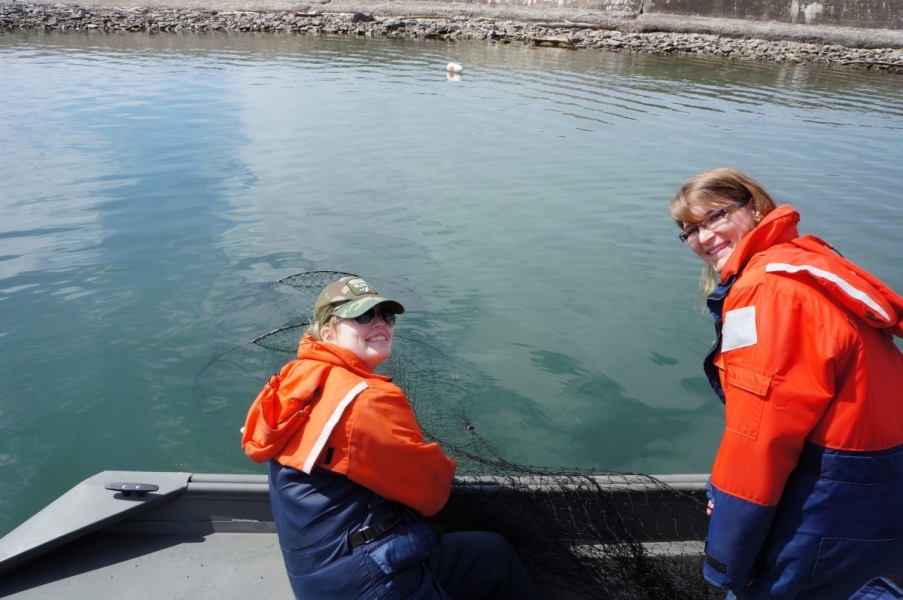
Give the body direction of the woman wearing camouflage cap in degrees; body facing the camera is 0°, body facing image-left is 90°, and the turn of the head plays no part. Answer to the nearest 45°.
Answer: approximately 270°

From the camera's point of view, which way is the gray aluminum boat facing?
to the viewer's left

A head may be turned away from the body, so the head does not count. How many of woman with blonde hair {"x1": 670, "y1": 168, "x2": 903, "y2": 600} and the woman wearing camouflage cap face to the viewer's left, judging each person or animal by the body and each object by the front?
1

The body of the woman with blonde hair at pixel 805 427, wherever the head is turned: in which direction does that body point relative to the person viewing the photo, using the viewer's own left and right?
facing to the left of the viewer

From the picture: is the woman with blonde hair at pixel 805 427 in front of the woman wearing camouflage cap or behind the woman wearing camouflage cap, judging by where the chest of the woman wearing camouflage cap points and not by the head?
in front

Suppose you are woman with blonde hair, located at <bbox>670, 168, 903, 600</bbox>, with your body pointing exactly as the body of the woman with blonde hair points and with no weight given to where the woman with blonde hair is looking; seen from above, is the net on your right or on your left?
on your right

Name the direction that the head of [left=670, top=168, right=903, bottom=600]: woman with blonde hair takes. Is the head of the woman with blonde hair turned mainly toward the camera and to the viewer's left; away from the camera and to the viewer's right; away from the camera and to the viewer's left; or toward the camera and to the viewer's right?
toward the camera and to the viewer's left
